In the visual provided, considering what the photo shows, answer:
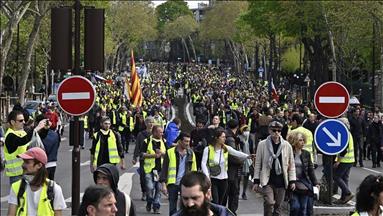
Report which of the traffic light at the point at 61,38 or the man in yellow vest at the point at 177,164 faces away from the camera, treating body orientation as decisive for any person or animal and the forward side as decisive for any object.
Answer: the traffic light

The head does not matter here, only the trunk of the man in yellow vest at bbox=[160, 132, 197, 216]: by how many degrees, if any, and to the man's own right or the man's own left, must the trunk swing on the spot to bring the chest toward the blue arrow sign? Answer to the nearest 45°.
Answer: approximately 45° to the man's own left

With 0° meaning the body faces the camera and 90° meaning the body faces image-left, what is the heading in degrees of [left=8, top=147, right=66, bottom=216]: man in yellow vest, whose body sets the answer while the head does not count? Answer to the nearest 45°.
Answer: approximately 45°

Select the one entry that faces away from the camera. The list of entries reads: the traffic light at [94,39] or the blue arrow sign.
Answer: the traffic light

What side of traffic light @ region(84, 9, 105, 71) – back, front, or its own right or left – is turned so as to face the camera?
back

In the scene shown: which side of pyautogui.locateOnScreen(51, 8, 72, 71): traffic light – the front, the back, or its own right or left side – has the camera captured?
back

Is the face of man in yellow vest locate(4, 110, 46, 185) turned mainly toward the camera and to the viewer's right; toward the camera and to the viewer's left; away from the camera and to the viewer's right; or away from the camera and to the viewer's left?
toward the camera and to the viewer's right
